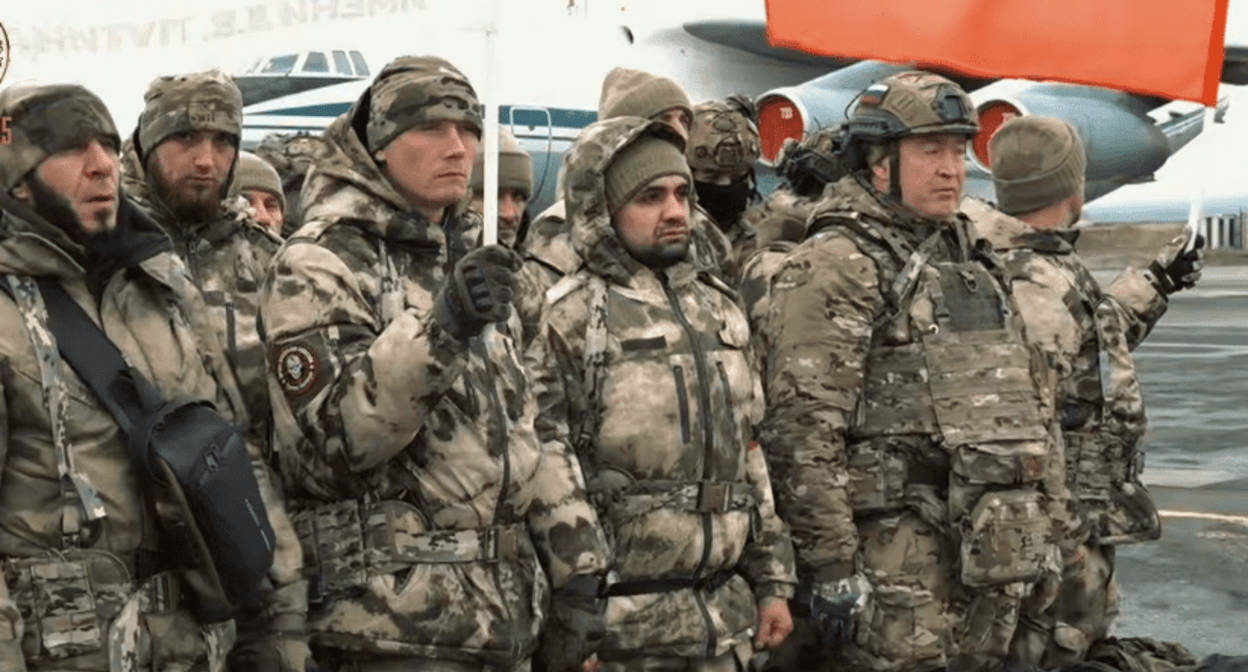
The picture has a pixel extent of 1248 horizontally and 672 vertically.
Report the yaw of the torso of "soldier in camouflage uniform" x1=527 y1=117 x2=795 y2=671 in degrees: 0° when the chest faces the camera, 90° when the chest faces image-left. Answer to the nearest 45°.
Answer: approximately 315°

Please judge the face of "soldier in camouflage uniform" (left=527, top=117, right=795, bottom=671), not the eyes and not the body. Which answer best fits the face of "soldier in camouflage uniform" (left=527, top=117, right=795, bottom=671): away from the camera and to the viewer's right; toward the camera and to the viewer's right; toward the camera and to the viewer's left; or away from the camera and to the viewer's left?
toward the camera and to the viewer's right

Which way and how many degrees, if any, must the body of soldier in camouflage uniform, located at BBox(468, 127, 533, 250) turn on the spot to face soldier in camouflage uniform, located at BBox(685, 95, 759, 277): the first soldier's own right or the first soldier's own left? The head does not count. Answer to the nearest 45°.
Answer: approximately 45° to the first soldier's own left

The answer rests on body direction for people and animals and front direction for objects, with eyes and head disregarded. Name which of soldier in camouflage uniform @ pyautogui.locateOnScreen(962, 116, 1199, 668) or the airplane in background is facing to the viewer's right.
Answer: the soldier in camouflage uniform

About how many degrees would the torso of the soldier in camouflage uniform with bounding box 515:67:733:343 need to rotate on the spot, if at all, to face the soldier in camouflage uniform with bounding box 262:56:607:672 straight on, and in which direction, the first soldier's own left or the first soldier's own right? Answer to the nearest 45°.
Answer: approximately 45° to the first soldier's own right

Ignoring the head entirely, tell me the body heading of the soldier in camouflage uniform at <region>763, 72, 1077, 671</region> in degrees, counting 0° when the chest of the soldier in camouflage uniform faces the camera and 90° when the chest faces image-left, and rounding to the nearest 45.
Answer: approximately 315°

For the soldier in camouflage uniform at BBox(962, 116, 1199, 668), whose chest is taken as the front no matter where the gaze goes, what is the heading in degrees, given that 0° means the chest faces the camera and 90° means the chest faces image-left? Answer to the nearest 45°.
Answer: approximately 270°

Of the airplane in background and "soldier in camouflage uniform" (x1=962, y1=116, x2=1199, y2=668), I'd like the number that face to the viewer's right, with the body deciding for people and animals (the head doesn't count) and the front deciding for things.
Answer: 1
